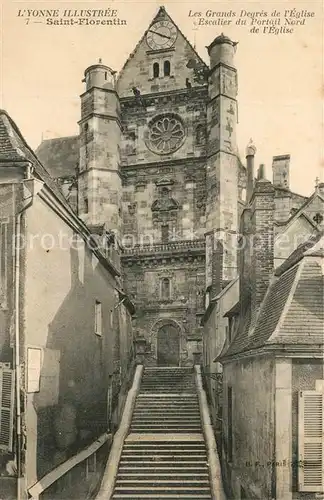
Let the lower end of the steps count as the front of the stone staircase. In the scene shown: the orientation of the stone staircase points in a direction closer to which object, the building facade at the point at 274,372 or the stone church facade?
the building facade

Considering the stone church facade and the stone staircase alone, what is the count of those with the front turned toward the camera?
2

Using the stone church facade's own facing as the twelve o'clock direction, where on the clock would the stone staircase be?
The stone staircase is roughly at 12 o'clock from the stone church facade.

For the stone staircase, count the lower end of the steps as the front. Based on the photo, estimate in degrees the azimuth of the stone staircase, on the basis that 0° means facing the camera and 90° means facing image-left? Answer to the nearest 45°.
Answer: approximately 0°

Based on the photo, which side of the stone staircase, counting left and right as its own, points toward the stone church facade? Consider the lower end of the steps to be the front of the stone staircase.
back
